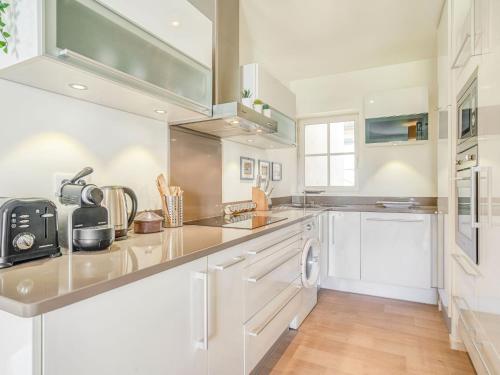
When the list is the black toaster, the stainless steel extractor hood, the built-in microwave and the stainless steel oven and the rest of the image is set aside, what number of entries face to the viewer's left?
2

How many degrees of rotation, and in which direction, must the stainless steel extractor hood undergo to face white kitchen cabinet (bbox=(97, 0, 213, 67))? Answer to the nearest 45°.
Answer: approximately 90° to its right

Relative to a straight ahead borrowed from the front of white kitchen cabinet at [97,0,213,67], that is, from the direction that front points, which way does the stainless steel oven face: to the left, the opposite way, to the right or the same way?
the opposite way

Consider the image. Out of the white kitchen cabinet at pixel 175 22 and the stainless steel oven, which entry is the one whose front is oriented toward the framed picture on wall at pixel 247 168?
the stainless steel oven

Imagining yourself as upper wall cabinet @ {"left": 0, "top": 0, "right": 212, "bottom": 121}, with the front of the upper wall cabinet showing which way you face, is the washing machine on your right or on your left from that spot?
on your left

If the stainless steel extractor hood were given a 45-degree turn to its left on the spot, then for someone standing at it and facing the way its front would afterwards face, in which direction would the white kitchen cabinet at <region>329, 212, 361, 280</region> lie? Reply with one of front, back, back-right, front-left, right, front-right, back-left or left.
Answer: front-left

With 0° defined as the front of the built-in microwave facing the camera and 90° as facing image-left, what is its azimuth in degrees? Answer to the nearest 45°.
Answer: approximately 90°

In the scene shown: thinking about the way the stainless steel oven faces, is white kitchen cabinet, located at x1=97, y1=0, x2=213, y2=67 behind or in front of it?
in front

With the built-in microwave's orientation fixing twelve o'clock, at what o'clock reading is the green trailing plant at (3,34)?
The green trailing plant is roughly at 10 o'clock from the built-in microwave.

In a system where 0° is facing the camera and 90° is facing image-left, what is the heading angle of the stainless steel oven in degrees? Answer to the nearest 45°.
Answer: approximately 90°

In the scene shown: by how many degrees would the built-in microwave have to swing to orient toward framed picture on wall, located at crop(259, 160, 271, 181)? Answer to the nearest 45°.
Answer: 0° — it already faces it
